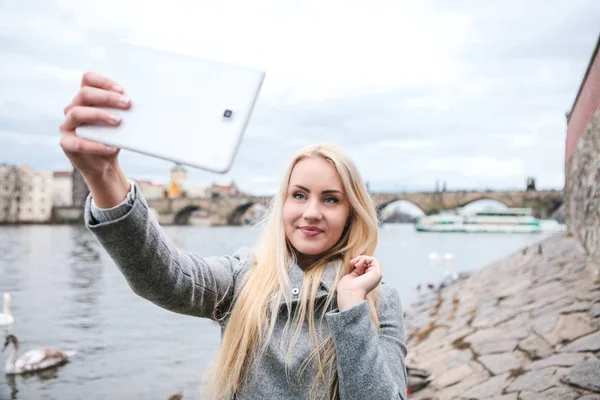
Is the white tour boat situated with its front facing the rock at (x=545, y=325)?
no

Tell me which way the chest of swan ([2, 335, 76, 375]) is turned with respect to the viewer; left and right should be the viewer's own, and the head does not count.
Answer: facing to the left of the viewer

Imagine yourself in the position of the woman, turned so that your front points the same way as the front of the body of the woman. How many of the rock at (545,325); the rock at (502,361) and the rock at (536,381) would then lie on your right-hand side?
0

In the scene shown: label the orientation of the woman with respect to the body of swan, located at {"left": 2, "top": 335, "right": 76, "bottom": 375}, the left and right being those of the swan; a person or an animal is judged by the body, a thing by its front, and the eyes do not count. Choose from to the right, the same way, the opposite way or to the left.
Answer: to the left

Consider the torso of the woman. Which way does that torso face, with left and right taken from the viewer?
facing the viewer

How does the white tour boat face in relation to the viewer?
to the viewer's left

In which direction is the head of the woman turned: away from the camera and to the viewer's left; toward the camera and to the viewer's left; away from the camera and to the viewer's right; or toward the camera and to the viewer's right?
toward the camera and to the viewer's left

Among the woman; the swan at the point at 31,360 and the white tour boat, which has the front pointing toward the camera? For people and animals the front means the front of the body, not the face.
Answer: the woman

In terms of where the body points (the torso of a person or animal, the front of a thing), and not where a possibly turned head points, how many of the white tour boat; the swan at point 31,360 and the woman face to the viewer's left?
2

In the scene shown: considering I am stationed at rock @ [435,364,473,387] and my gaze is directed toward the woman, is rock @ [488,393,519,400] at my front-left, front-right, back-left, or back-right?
front-left

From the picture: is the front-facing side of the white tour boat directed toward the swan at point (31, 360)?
no

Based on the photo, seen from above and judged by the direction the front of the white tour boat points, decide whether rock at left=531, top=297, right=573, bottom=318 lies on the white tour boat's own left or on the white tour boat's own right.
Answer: on the white tour boat's own left

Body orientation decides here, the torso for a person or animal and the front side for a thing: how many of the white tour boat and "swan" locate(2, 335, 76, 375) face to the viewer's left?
2

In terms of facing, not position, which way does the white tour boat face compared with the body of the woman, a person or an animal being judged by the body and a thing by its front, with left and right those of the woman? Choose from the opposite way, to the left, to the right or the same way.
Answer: to the right

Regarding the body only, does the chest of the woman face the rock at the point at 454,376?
no

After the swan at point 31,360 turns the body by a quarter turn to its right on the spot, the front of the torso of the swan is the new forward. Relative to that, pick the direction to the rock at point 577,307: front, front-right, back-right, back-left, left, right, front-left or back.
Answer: back-right
